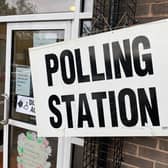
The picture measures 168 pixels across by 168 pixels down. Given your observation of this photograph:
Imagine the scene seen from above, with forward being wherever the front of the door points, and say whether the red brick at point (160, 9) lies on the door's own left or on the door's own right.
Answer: on the door's own left

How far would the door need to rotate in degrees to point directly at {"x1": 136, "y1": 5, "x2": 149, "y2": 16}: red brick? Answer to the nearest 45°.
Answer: approximately 90° to its left

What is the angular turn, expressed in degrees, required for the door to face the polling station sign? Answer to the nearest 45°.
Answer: approximately 45° to its left

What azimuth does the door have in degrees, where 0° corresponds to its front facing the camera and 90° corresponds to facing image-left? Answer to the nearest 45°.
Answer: approximately 45°

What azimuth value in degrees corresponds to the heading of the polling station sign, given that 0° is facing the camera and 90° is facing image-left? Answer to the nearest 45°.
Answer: approximately 45°
